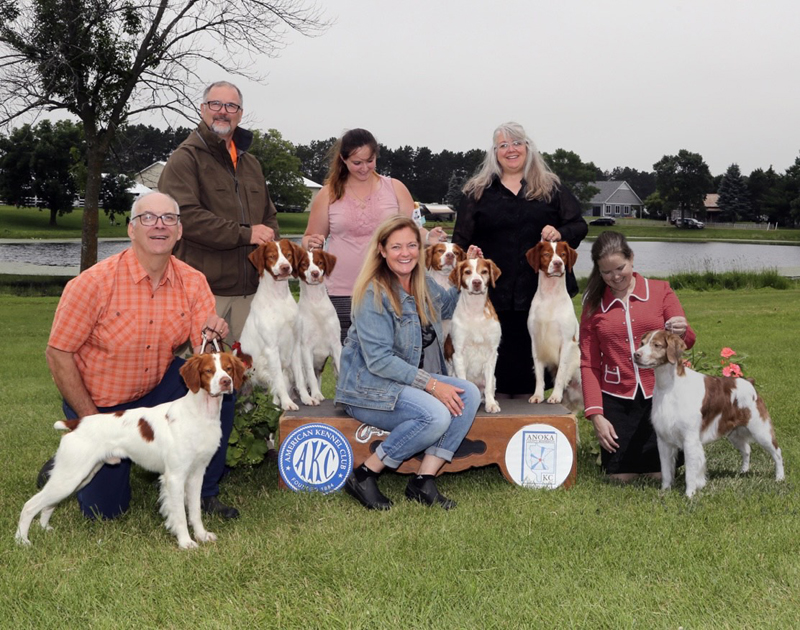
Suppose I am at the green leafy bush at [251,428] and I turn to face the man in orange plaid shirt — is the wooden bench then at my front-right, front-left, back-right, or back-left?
back-left

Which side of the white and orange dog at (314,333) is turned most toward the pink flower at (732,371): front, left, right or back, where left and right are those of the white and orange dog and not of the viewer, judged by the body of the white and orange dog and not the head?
left

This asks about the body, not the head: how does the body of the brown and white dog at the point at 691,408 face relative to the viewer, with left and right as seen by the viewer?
facing the viewer and to the left of the viewer

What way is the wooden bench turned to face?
toward the camera

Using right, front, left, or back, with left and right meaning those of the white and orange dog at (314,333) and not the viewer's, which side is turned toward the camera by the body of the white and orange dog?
front

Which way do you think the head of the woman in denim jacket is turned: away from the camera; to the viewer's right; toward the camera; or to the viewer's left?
toward the camera

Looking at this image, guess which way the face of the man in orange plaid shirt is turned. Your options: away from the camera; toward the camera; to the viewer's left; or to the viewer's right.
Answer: toward the camera

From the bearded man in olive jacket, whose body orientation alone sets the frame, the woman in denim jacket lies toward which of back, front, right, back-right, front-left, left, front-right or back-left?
front

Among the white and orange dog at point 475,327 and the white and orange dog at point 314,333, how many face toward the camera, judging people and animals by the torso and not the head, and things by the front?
2

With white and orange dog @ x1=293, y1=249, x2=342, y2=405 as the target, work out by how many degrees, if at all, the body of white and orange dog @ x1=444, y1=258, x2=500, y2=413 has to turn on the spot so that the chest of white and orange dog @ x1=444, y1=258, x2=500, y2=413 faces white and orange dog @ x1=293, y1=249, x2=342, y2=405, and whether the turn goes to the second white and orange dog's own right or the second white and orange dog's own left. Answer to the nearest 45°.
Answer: approximately 90° to the second white and orange dog's own right

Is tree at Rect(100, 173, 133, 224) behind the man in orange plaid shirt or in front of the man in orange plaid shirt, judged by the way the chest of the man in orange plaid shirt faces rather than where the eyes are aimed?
behind

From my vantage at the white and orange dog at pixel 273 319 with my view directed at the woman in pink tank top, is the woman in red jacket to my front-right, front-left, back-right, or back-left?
front-right

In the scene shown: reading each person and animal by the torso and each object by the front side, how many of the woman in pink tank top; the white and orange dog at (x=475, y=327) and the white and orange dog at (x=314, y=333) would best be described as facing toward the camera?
3
